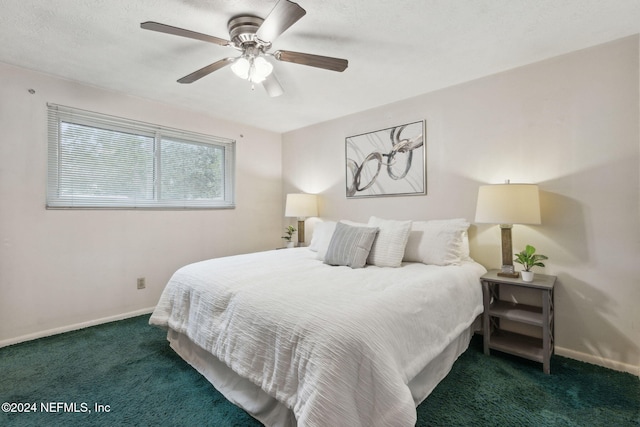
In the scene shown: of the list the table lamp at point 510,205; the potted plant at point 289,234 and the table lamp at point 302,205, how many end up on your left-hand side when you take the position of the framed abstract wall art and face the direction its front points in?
1

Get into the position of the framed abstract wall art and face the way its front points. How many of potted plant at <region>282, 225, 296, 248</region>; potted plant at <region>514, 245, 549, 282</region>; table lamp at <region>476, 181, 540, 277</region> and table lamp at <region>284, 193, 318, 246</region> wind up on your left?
2

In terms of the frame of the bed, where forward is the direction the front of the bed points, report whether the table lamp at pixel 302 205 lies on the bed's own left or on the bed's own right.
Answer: on the bed's own right

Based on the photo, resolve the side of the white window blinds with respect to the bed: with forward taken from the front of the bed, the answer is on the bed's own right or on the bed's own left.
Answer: on the bed's own right

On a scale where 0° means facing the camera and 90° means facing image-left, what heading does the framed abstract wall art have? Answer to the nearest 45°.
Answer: approximately 45°

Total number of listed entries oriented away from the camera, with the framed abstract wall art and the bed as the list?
0

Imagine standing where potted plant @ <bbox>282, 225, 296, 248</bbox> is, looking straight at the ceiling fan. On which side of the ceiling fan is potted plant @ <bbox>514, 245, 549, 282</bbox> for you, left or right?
left

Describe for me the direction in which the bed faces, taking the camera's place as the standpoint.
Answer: facing the viewer and to the left of the viewer

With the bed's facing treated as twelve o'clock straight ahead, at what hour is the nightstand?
The nightstand is roughly at 7 o'clock from the bed.
